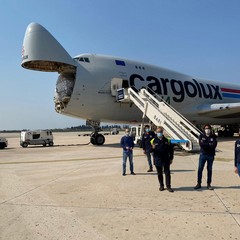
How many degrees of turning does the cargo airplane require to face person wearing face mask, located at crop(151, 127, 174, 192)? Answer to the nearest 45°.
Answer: approximately 45° to its left

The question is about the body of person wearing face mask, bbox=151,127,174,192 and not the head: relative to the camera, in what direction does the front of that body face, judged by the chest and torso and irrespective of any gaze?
toward the camera

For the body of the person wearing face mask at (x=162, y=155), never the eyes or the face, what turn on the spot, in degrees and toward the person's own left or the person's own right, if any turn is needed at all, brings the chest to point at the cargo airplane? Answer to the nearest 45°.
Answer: approximately 180°

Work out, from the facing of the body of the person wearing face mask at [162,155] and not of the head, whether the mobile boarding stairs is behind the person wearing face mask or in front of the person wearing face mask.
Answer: behind

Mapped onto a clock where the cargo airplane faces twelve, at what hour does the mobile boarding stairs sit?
The mobile boarding stairs is roughly at 9 o'clock from the cargo airplane.

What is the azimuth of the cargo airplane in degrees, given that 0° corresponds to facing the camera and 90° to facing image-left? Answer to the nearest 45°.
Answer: approximately 45°

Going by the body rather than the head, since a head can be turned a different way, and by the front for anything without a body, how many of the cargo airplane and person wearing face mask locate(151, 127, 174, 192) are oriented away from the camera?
0

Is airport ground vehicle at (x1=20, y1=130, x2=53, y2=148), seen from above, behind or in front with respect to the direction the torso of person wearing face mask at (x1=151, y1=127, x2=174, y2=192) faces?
behind

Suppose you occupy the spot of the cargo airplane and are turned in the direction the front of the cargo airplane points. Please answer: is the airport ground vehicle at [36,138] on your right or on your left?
on your right
